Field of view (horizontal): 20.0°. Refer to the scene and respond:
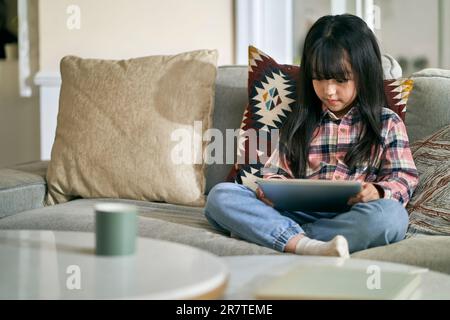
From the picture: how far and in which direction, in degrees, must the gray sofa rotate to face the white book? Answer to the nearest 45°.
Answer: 0° — it already faces it

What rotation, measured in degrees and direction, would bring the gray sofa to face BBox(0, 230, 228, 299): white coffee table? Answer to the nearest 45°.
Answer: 0° — it already faces it

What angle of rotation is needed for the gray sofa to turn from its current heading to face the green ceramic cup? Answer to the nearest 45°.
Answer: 0° — it already faces it

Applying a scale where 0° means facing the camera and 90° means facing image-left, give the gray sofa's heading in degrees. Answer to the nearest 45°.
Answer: approximately 0°
